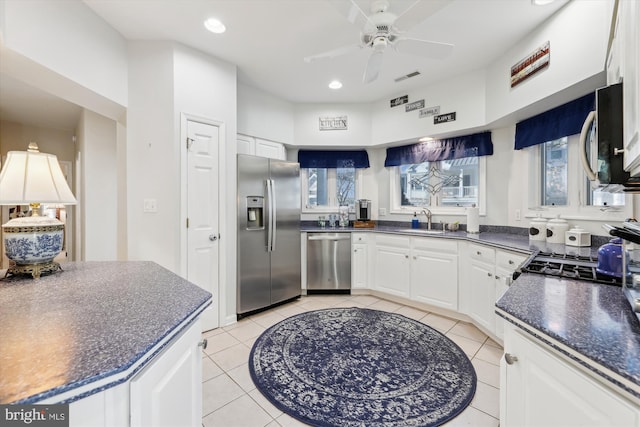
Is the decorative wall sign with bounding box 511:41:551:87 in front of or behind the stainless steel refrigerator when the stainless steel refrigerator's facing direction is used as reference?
in front

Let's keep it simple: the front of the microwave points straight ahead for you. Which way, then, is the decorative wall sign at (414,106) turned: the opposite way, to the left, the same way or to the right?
to the left

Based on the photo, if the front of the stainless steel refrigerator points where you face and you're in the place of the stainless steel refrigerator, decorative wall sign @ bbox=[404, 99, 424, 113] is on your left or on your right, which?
on your left

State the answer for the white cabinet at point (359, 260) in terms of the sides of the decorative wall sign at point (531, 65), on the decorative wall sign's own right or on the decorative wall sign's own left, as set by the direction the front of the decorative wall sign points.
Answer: on the decorative wall sign's own right

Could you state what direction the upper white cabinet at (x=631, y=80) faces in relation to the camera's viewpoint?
facing to the left of the viewer

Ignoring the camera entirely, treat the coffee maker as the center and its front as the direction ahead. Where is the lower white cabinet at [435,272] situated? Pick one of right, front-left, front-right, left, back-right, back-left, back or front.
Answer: front-left

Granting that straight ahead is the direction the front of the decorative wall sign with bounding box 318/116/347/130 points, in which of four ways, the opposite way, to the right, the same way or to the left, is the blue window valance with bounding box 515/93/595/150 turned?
to the right

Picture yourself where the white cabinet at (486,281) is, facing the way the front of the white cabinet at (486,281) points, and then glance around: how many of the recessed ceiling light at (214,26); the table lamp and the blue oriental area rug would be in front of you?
3

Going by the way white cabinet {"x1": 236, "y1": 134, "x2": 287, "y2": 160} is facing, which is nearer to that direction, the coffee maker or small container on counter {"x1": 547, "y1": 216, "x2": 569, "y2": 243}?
the small container on counter

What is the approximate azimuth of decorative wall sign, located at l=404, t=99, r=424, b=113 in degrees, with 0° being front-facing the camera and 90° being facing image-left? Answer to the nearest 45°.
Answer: approximately 45°

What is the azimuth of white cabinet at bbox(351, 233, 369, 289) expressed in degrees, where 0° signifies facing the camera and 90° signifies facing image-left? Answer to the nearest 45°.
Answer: approximately 0°
